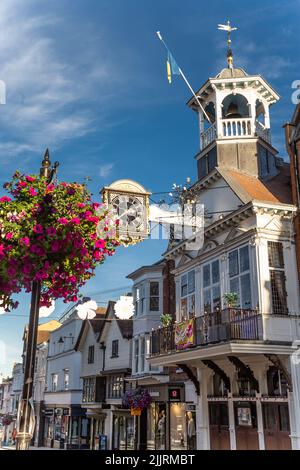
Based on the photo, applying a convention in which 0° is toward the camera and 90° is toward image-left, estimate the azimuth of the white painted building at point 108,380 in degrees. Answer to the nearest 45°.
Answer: approximately 45°

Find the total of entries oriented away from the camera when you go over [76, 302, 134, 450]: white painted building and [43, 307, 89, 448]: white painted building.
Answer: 0

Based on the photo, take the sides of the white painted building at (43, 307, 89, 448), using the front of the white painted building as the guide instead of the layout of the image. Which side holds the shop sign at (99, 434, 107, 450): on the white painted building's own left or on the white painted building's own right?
on the white painted building's own left

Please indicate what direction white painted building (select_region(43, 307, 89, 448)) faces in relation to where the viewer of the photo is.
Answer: facing the viewer and to the left of the viewer

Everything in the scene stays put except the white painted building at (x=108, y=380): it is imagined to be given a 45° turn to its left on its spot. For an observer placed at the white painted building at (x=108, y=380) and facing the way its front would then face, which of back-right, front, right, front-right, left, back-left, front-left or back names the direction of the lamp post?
front

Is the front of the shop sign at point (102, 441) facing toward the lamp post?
yes

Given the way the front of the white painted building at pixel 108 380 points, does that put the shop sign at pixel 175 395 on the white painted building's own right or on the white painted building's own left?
on the white painted building's own left

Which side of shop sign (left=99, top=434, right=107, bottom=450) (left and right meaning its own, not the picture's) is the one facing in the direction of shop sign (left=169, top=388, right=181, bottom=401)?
front
